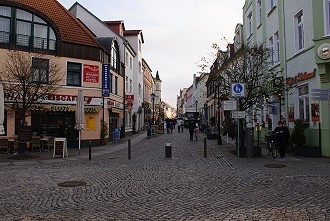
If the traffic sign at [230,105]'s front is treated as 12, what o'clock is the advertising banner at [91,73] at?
The advertising banner is roughly at 4 o'clock from the traffic sign.

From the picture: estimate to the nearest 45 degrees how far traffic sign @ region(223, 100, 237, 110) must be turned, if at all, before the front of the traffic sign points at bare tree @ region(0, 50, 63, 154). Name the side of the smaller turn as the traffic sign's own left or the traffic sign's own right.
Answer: approximately 90° to the traffic sign's own right

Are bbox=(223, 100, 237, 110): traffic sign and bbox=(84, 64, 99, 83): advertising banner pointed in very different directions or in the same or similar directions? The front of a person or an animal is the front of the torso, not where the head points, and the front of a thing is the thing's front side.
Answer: same or similar directions

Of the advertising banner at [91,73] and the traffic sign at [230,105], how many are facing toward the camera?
2

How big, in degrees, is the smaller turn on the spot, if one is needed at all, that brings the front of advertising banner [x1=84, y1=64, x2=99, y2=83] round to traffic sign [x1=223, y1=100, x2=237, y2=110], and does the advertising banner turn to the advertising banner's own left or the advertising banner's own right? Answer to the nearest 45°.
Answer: approximately 45° to the advertising banner's own left

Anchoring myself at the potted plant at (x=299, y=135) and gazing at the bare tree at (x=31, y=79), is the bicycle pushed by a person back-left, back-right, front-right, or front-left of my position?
front-left

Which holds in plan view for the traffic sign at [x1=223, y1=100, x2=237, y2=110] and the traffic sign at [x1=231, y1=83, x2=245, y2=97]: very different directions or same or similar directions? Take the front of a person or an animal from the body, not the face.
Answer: same or similar directions

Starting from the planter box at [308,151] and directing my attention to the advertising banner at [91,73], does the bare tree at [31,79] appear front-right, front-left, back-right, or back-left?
front-left

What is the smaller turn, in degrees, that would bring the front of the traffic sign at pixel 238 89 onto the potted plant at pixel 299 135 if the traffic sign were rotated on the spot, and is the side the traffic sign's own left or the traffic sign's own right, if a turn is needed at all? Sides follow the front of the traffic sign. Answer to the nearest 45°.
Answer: approximately 135° to the traffic sign's own left

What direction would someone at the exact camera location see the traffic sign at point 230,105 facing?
facing the viewer

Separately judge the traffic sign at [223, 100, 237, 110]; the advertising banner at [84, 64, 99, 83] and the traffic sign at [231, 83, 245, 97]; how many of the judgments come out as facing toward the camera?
3
